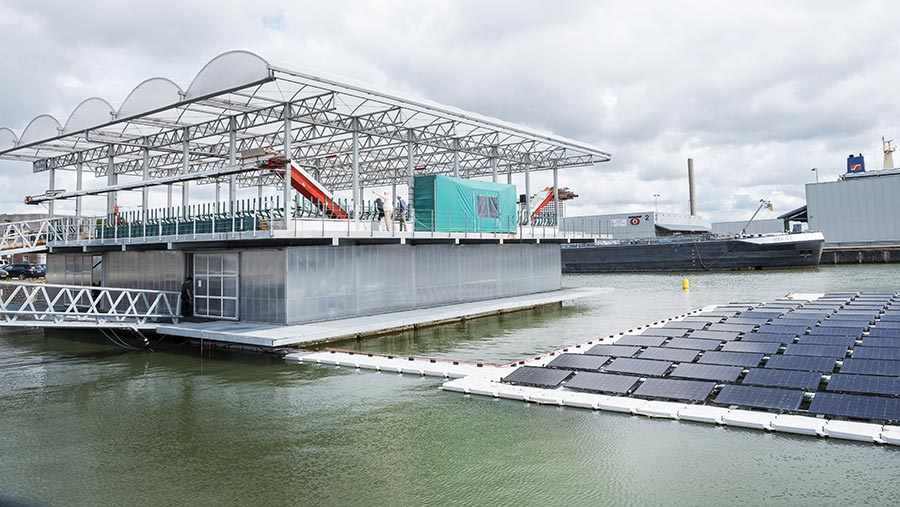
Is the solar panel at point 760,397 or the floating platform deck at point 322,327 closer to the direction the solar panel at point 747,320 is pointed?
the solar panel

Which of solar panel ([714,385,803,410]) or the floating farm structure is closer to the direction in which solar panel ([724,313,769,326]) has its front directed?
the solar panel

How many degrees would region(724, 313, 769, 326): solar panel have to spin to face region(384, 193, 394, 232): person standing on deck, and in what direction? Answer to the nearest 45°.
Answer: approximately 90° to its right

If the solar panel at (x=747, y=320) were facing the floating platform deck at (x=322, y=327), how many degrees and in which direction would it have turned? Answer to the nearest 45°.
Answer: approximately 45° to its right

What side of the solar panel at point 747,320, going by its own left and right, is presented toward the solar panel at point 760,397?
front

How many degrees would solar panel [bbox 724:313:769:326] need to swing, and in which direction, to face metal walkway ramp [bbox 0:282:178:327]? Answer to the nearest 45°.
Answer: approximately 45° to its right

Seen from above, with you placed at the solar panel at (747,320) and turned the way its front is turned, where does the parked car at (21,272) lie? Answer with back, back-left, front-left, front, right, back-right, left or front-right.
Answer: right

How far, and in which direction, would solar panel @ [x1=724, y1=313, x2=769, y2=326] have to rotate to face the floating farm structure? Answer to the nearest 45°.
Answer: approximately 90° to its right

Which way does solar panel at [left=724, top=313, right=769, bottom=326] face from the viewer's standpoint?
toward the camera
